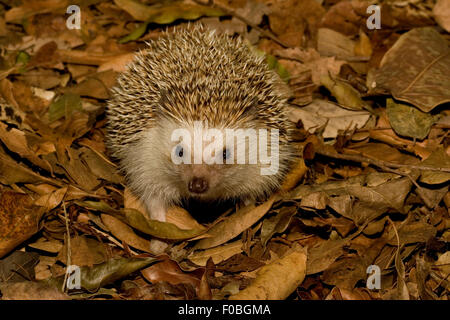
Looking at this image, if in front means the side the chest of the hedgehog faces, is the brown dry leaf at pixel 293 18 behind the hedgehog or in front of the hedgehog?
behind

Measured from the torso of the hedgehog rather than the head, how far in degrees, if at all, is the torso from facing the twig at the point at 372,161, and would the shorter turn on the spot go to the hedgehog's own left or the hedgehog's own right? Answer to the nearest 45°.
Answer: approximately 90° to the hedgehog's own left

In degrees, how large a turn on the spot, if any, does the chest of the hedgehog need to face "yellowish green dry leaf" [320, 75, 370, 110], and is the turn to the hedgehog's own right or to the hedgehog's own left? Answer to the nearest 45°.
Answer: approximately 135° to the hedgehog's own left

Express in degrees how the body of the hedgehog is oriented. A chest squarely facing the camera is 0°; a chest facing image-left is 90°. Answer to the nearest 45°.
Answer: approximately 0°

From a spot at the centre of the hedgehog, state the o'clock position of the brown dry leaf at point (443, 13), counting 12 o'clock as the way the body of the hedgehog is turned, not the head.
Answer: The brown dry leaf is roughly at 8 o'clock from the hedgehog.

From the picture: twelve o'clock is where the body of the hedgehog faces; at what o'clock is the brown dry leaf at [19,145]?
The brown dry leaf is roughly at 3 o'clock from the hedgehog.

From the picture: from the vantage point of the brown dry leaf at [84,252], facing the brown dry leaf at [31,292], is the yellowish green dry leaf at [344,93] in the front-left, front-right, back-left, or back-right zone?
back-left

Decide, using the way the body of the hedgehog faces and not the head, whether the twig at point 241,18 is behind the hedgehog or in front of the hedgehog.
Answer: behind

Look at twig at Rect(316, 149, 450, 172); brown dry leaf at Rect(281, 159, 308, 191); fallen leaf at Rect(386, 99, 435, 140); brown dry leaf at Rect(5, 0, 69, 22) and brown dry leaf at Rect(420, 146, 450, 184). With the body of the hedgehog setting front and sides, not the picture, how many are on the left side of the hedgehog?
4

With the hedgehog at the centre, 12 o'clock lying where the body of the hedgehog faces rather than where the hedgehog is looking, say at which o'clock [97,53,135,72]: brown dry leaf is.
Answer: The brown dry leaf is roughly at 5 o'clock from the hedgehog.
